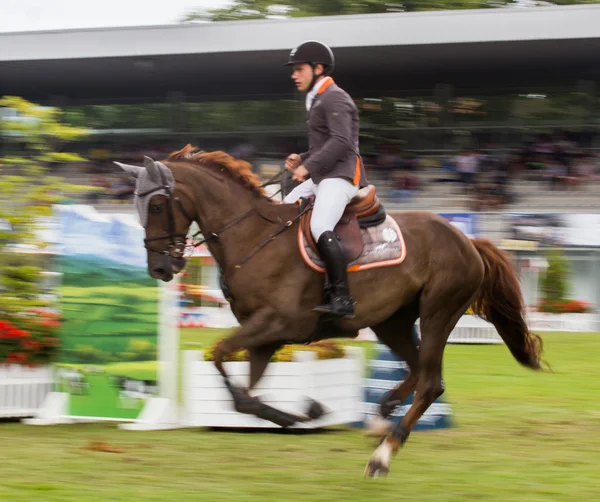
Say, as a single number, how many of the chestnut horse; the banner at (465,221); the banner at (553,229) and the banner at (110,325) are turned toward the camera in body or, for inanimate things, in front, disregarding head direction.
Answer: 3

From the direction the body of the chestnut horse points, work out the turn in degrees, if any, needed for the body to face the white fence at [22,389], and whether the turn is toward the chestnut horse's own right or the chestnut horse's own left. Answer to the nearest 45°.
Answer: approximately 45° to the chestnut horse's own right

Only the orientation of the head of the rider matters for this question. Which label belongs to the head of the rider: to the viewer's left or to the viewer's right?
to the viewer's left

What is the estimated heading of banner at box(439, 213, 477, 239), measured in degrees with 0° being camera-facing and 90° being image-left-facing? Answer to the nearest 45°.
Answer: approximately 0°

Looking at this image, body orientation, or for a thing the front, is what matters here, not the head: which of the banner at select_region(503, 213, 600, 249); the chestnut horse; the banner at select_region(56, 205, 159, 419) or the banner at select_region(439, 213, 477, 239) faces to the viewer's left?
the chestnut horse

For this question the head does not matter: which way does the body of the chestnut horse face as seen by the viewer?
to the viewer's left

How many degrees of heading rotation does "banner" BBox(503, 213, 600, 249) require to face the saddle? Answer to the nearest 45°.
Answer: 0° — it already faces it

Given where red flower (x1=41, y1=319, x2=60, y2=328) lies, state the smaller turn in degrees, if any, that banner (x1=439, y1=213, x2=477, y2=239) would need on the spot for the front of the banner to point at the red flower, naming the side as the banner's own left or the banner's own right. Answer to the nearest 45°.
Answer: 0° — it already faces it

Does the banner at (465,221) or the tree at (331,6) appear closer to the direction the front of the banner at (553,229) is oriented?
the banner

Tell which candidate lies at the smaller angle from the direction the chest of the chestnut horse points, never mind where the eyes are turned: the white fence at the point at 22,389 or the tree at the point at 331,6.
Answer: the white fence

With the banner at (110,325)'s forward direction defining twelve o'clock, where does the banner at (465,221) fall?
the banner at (465,221) is roughly at 7 o'clock from the banner at (110,325).
